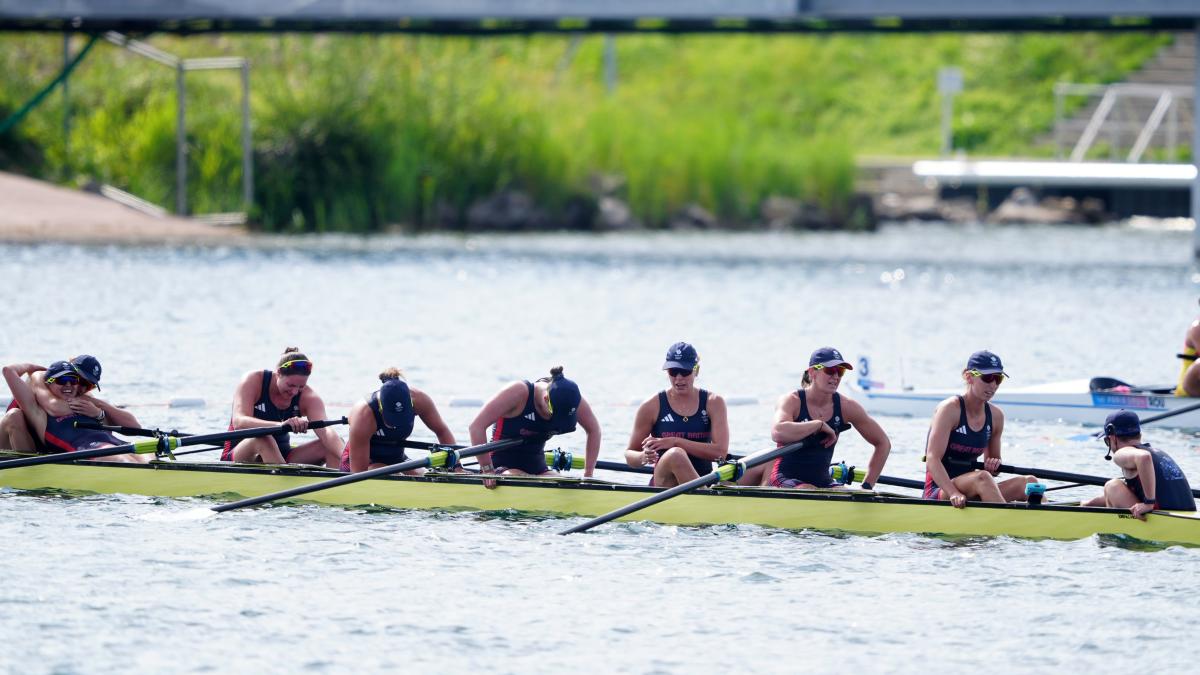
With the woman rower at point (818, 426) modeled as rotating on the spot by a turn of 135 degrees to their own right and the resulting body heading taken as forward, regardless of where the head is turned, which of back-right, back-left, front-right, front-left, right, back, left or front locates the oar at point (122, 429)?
front

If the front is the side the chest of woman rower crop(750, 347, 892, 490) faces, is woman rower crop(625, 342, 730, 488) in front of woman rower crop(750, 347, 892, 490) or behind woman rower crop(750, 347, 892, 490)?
behind

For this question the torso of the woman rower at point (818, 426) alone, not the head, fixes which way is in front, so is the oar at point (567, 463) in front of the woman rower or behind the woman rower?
behind

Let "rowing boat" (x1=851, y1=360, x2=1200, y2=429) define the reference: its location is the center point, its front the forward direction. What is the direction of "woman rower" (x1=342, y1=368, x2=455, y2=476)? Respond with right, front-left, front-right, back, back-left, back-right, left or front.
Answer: front-left

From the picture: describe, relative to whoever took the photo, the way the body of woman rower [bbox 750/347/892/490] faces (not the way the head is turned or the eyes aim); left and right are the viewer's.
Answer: facing the viewer and to the right of the viewer

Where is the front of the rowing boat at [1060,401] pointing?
to the viewer's left

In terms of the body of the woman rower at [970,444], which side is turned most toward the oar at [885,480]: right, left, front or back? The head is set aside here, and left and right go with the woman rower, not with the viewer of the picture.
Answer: back

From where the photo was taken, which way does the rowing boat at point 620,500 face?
to the viewer's left

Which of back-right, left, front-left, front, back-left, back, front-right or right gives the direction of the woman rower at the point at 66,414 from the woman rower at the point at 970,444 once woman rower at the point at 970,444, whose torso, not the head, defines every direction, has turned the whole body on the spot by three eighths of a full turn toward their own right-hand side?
front
